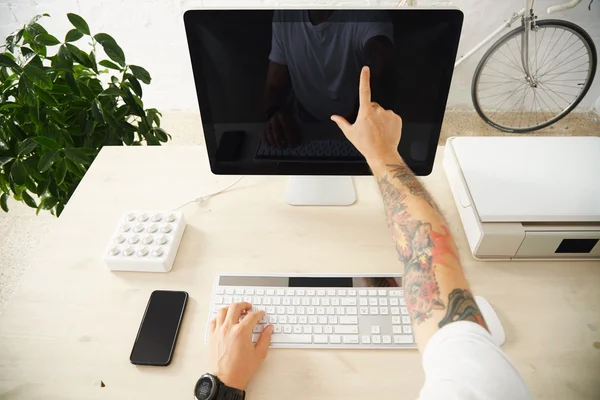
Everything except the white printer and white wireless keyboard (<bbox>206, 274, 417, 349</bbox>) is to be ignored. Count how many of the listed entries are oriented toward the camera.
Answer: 2

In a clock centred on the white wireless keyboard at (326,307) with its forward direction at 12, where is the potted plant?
The potted plant is roughly at 4 o'clock from the white wireless keyboard.

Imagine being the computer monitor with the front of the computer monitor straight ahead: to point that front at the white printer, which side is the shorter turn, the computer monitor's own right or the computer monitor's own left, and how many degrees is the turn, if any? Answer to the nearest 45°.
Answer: approximately 90° to the computer monitor's own left

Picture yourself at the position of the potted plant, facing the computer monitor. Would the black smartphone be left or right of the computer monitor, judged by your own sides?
right

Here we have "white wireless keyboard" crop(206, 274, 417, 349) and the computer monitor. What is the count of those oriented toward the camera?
2

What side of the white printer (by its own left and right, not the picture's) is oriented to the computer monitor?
right

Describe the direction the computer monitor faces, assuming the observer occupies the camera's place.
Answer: facing the viewer

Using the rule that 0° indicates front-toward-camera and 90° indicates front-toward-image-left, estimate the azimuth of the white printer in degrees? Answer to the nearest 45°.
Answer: approximately 0°

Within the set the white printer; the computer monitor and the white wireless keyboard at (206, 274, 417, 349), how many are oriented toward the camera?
3

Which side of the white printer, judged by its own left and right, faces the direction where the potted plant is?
right

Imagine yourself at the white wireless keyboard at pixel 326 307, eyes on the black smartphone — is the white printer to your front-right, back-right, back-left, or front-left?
back-right
